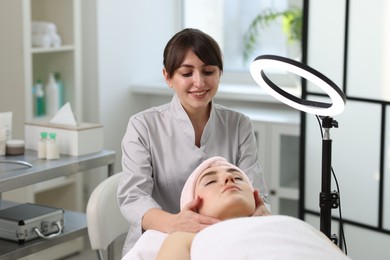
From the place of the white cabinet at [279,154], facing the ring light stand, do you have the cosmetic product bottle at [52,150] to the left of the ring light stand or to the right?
right

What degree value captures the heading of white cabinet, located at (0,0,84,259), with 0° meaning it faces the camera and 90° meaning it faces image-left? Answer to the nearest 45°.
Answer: approximately 315°

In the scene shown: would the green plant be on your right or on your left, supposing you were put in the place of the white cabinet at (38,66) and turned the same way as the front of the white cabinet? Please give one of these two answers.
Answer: on your left

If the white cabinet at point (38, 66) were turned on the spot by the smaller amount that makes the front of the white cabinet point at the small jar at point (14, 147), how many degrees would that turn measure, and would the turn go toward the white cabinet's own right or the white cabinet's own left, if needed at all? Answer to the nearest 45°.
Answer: approximately 45° to the white cabinet's own right

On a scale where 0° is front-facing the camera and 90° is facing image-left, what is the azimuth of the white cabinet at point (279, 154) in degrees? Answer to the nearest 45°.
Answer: approximately 0°
